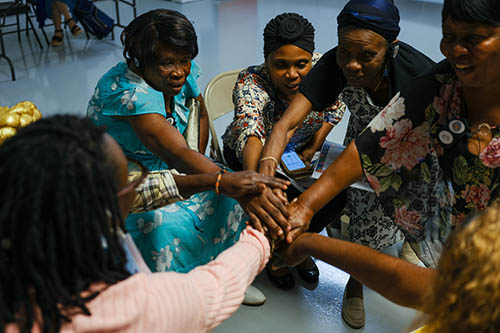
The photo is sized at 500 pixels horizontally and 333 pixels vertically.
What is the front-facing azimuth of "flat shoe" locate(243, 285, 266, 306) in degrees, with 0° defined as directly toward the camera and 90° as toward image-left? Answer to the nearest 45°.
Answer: approximately 270°

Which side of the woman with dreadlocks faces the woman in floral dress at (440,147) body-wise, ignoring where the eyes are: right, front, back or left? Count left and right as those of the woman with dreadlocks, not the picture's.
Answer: front

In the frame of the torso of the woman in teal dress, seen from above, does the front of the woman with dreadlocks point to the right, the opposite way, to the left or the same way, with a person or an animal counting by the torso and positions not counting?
to the left

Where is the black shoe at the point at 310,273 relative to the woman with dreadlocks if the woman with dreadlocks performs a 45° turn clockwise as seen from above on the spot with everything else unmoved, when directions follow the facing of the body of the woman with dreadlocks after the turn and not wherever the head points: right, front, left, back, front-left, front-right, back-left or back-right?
front-left

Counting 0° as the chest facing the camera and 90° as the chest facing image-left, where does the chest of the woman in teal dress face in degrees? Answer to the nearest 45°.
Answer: approximately 315°

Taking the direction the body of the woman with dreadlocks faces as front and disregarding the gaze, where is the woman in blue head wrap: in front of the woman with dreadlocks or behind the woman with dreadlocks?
in front

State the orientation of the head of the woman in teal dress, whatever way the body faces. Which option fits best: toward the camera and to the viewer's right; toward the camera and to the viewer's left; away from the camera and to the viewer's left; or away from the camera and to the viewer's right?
toward the camera and to the viewer's right

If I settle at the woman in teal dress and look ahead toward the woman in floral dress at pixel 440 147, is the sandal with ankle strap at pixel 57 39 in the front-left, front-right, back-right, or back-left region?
back-left

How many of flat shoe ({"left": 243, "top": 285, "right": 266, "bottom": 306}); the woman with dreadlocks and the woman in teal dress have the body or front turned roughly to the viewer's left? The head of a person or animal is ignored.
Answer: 0

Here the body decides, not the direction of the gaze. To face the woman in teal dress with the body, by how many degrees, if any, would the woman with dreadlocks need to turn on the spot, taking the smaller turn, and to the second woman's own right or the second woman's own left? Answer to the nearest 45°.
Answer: approximately 45° to the second woman's own left

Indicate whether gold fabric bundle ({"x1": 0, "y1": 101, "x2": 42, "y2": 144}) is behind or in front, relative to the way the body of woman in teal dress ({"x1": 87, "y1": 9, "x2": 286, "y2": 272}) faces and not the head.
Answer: behind

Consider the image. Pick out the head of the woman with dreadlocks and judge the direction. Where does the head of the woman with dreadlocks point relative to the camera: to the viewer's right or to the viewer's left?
to the viewer's right

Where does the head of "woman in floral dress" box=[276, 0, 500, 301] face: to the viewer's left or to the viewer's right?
to the viewer's left

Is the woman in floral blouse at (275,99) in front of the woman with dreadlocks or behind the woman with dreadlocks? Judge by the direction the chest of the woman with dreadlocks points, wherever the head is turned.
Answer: in front

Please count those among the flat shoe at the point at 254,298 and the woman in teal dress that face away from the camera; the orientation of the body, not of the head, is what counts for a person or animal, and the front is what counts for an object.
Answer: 0

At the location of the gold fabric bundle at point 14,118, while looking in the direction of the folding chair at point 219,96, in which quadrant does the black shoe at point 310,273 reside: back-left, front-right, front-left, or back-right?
front-right
